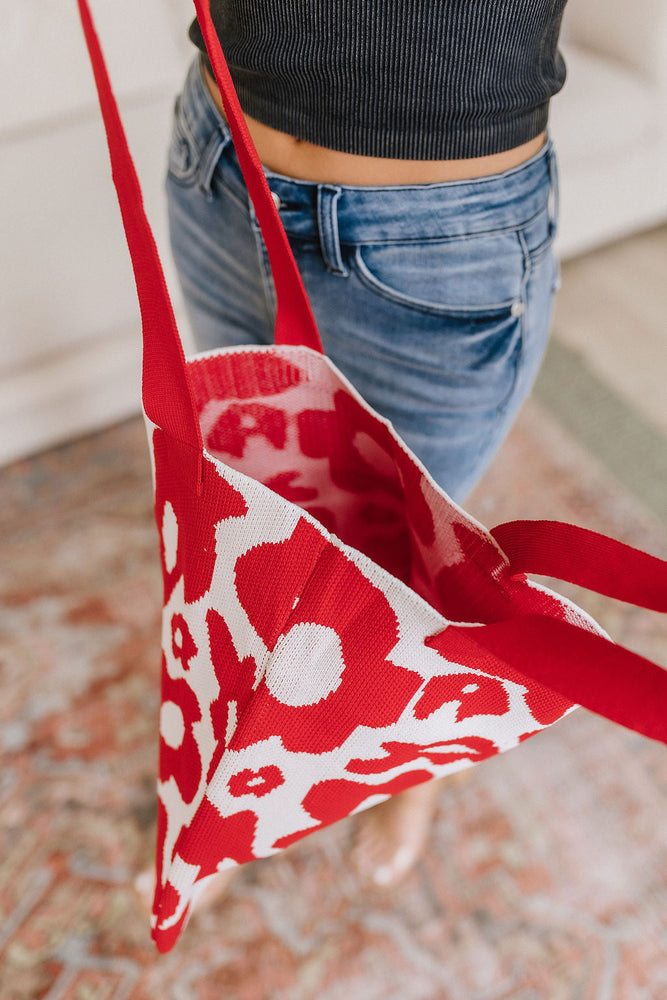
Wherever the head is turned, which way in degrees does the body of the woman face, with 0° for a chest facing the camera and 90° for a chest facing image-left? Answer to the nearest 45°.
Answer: approximately 45°
